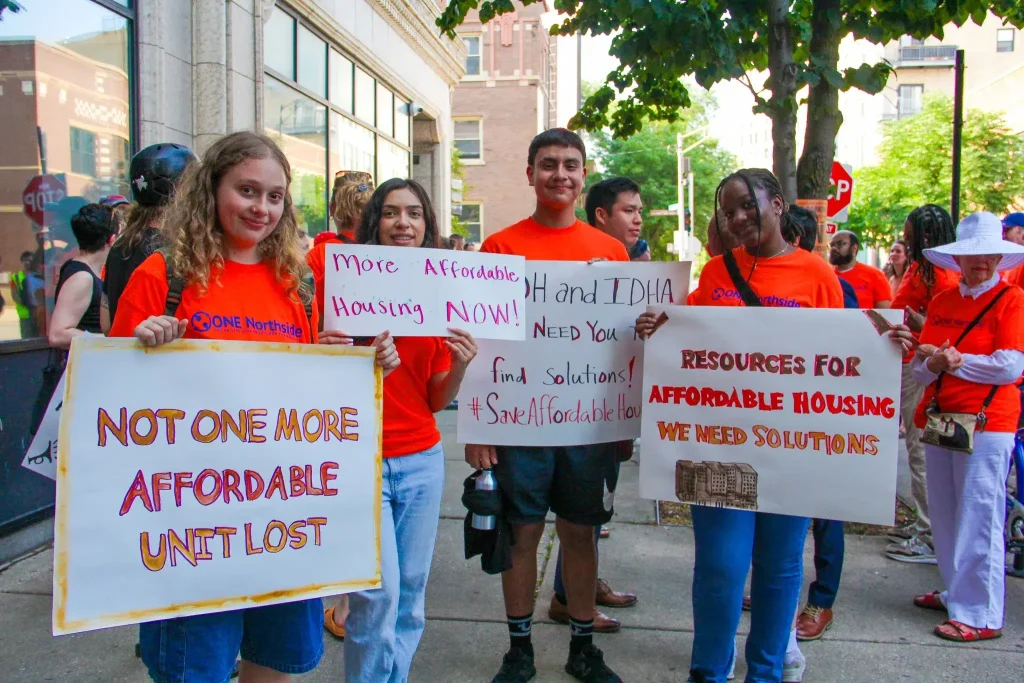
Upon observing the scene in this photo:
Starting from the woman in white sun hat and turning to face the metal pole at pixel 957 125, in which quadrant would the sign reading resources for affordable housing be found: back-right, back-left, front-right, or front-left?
back-left

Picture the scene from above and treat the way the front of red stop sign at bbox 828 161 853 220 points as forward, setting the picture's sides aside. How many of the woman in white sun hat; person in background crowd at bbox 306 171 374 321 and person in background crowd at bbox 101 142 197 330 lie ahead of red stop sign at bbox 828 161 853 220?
3

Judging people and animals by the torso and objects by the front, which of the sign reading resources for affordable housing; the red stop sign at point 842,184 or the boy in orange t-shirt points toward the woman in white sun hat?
the red stop sign

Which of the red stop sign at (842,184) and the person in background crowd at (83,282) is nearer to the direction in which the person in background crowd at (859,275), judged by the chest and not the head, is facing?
the person in background crowd

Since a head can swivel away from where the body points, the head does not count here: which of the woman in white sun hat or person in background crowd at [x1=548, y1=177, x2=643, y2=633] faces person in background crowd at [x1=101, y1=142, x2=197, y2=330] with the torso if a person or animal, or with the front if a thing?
the woman in white sun hat

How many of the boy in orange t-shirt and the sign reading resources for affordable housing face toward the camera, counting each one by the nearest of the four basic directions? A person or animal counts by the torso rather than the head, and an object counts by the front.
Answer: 2

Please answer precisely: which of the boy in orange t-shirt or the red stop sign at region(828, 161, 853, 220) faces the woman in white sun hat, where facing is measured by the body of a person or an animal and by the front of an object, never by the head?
the red stop sign
